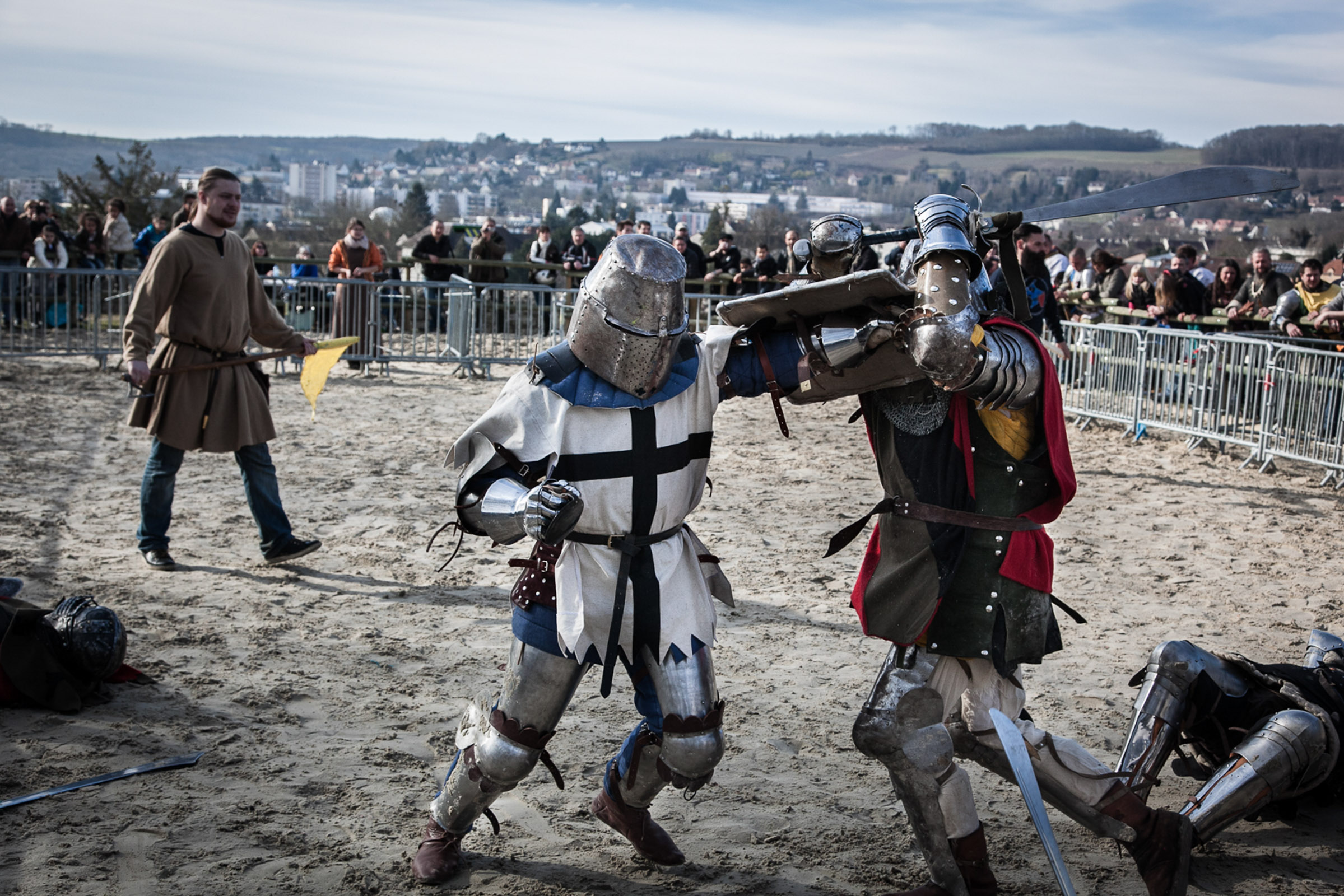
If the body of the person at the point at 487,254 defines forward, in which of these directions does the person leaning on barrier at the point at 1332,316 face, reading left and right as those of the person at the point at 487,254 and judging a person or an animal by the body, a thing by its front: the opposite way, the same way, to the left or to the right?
to the right

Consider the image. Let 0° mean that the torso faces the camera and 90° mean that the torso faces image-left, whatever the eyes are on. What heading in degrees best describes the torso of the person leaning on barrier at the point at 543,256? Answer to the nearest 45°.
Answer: approximately 0°

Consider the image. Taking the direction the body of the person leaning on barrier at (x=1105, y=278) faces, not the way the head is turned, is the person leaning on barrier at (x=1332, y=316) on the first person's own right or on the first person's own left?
on the first person's own left

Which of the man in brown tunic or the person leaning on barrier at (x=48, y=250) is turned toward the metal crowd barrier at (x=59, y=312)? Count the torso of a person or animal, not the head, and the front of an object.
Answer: the person leaning on barrier

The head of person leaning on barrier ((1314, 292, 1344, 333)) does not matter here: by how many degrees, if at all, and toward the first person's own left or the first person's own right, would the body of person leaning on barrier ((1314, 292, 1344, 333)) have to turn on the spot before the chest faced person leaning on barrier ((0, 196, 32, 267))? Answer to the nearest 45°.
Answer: approximately 45° to the first person's own right

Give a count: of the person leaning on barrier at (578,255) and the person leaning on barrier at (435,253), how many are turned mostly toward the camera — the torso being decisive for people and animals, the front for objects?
2

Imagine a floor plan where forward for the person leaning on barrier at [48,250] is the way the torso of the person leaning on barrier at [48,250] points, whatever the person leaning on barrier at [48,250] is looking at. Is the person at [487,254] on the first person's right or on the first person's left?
on the first person's left

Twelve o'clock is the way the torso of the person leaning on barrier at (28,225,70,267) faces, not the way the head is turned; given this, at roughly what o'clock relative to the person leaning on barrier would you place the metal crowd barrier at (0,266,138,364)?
The metal crowd barrier is roughly at 12 o'clock from the person leaning on barrier.
